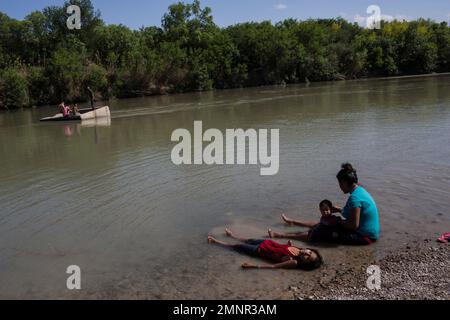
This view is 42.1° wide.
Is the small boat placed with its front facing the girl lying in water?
no

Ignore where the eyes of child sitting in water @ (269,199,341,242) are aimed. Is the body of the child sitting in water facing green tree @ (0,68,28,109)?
no

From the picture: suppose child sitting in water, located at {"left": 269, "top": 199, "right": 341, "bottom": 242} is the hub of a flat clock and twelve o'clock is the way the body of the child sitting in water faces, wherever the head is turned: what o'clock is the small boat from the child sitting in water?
The small boat is roughly at 2 o'clock from the child sitting in water.

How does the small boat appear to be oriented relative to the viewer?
to the viewer's left

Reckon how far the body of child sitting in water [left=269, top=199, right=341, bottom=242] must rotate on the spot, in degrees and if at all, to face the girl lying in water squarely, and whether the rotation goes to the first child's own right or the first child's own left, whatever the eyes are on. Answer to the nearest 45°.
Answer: approximately 45° to the first child's own left

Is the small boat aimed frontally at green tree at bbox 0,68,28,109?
no

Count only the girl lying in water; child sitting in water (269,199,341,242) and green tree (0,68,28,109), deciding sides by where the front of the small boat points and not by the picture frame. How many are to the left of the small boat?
2

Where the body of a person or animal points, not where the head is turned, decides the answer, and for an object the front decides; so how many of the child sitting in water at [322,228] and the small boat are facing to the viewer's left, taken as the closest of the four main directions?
2

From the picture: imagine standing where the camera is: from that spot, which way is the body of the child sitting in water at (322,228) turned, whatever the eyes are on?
to the viewer's left
